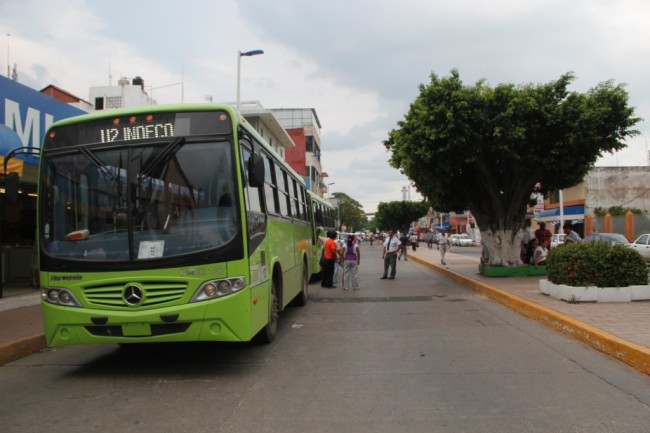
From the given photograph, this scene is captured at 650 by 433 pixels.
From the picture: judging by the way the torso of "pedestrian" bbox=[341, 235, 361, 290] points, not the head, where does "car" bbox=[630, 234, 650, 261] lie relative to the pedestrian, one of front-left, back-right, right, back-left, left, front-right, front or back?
front-right

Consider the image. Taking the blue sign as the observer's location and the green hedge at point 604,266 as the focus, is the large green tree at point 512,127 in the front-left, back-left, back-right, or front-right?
front-left

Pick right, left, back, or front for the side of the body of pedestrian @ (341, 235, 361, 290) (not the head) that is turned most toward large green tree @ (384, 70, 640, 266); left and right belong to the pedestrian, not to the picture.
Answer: right

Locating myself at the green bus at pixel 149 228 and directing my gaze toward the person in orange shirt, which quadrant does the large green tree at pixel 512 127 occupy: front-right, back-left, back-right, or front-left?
front-right

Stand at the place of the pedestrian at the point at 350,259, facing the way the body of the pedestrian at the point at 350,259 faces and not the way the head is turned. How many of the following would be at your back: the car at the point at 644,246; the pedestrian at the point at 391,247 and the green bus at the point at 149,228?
1

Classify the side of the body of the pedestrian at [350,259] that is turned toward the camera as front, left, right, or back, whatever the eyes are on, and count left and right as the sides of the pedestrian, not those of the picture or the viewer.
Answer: back

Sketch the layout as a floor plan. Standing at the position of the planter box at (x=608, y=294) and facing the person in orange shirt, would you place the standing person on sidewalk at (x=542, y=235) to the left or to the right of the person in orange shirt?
right

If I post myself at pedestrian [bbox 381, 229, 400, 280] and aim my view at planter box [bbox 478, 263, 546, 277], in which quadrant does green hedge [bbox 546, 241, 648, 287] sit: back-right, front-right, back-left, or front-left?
front-right
